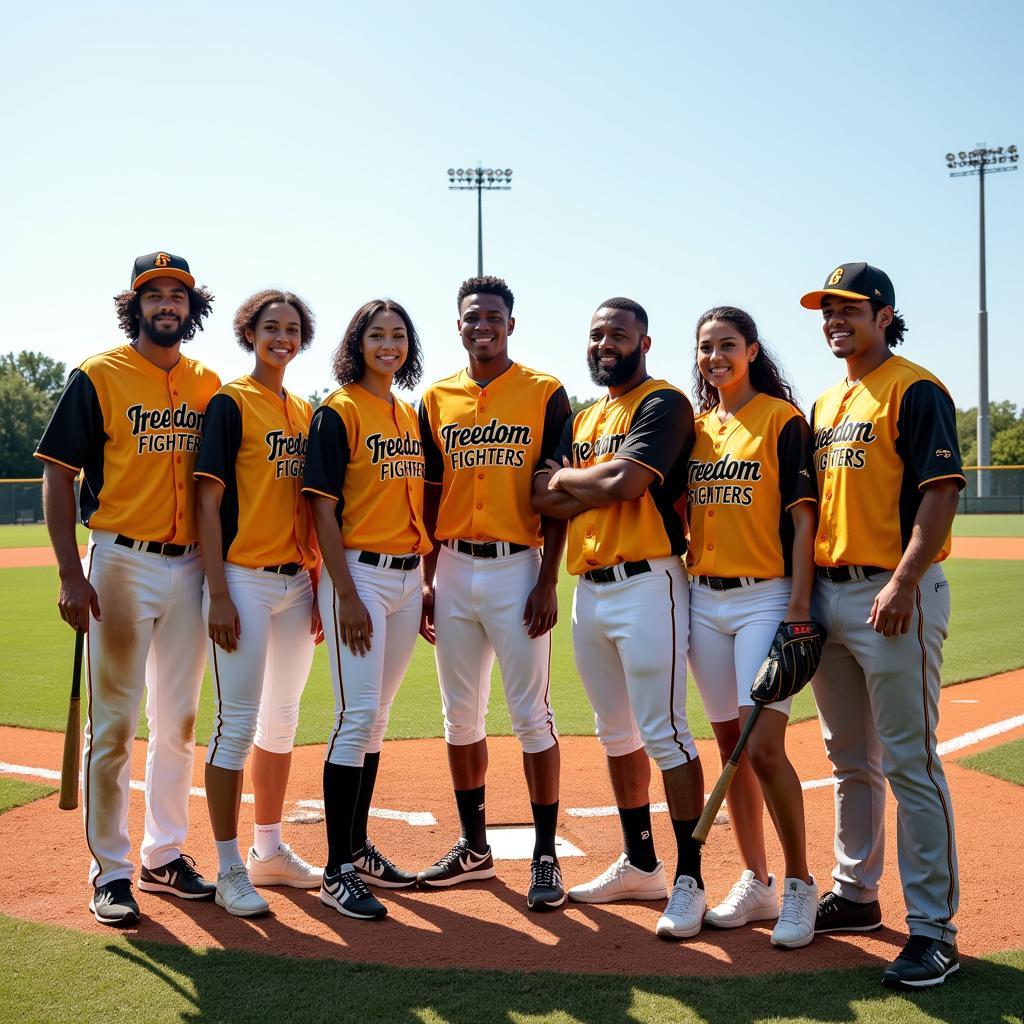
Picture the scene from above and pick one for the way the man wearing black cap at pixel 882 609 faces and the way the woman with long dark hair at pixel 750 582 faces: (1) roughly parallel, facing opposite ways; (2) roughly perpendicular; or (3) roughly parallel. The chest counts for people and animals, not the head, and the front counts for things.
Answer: roughly parallel

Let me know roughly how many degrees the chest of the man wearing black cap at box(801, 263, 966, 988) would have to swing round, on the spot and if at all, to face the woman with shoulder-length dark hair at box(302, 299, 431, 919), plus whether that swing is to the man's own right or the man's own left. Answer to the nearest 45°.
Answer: approximately 45° to the man's own right

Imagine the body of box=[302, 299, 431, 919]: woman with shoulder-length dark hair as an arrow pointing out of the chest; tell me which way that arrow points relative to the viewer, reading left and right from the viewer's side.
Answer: facing the viewer and to the right of the viewer

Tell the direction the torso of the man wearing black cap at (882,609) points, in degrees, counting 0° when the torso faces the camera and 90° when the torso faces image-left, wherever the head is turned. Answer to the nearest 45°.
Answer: approximately 45°

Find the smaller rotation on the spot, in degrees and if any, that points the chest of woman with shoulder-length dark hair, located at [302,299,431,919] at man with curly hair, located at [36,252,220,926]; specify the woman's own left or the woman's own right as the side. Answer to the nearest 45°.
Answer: approximately 135° to the woman's own right

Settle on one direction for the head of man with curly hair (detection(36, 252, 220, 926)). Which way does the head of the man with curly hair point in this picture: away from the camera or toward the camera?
toward the camera

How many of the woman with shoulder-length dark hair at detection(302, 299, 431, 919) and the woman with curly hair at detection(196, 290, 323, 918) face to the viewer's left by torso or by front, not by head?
0

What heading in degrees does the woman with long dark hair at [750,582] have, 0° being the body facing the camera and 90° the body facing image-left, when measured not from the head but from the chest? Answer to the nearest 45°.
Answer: approximately 45°

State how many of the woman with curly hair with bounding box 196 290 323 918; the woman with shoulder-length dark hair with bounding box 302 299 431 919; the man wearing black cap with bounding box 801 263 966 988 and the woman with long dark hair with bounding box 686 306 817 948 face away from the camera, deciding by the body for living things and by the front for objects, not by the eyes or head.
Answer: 0
